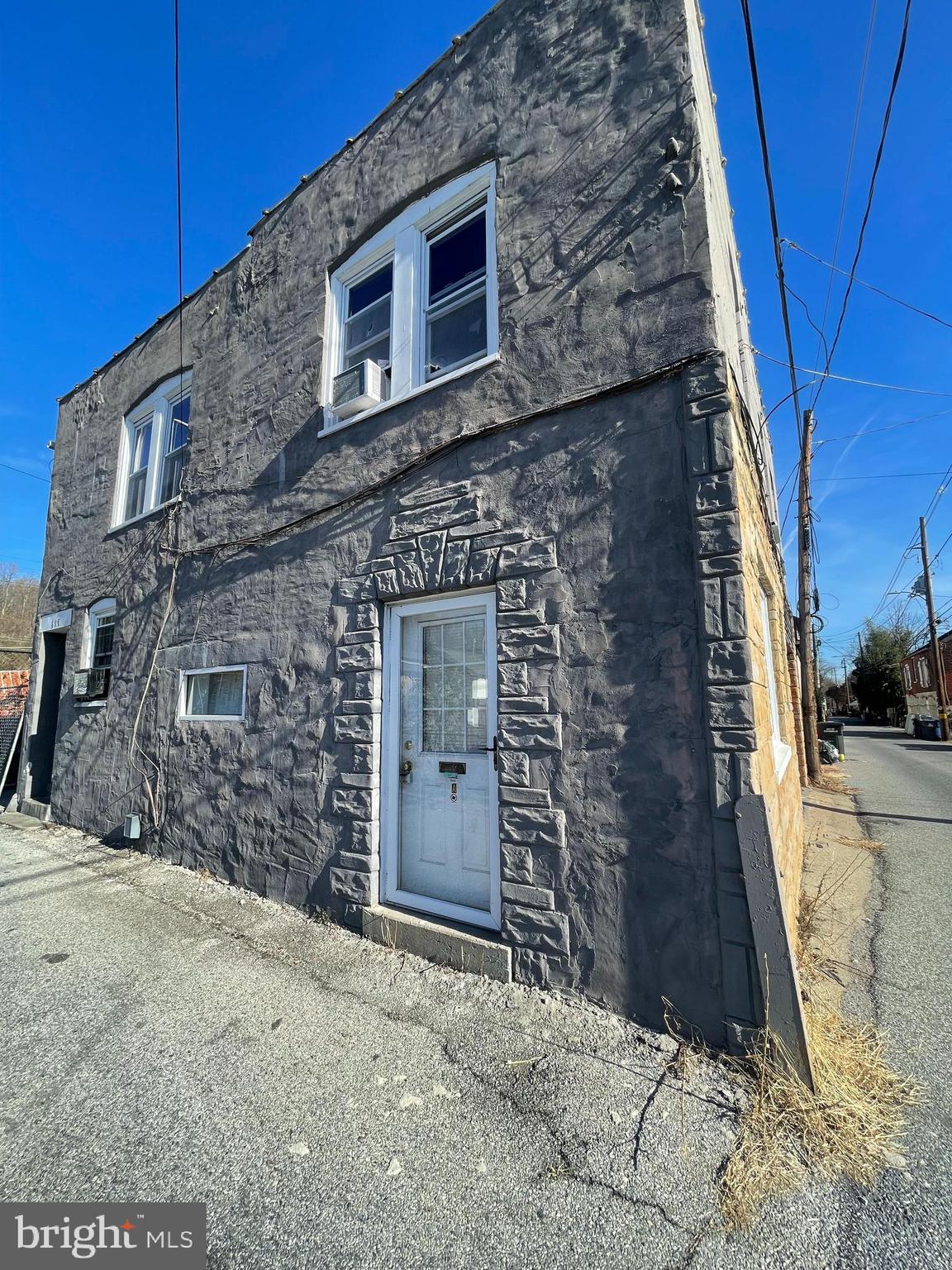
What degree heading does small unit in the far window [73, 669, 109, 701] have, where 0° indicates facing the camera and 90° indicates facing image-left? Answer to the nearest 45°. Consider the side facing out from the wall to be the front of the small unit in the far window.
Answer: approximately 45°

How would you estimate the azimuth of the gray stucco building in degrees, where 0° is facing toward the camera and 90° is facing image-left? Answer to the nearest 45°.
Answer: approximately 45°

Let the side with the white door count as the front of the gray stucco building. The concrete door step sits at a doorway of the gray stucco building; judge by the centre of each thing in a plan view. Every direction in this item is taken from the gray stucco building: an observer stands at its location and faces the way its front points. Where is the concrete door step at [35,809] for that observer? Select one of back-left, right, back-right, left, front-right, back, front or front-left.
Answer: right

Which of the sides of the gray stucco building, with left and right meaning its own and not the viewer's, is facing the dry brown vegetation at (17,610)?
right

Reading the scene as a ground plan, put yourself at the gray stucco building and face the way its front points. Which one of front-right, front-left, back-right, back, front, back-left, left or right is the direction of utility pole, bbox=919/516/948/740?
back

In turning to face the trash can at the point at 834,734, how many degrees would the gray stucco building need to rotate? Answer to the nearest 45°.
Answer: approximately 180°
